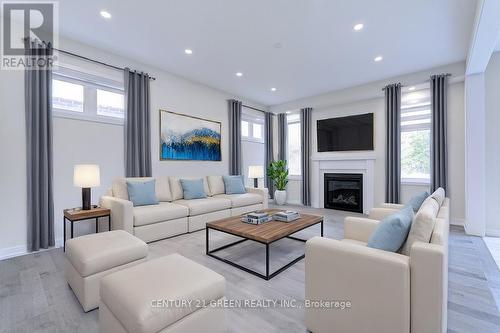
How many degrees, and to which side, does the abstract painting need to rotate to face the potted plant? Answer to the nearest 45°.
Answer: approximately 45° to its left

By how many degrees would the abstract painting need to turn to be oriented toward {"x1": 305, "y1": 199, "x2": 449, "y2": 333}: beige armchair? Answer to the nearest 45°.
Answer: approximately 45° to its right

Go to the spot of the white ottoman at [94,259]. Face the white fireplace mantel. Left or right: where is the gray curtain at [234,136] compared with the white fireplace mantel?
left

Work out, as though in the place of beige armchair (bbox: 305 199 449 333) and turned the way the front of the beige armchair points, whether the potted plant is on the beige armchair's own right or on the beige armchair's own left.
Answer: on the beige armchair's own right

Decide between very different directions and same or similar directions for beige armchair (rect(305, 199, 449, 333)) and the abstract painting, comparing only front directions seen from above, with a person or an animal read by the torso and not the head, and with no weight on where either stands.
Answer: very different directions

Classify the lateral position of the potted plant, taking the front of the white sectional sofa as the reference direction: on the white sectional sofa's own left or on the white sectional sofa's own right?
on the white sectional sofa's own left

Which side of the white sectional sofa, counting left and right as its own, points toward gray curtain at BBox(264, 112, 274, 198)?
left

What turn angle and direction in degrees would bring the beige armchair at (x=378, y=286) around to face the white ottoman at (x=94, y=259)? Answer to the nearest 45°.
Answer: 0° — it already faces it

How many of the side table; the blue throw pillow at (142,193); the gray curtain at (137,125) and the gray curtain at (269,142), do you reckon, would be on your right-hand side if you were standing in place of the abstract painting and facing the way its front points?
3

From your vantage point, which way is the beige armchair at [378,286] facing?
to the viewer's left

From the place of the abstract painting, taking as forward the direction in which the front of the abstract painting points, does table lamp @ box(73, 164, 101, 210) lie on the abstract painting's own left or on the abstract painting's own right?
on the abstract painting's own right

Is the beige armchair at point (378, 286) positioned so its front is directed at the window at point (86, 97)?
yes

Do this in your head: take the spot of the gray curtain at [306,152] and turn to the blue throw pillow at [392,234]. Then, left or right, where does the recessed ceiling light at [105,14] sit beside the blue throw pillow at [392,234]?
right

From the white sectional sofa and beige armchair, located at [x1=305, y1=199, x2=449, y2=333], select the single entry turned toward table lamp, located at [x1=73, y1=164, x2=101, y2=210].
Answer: the beige armchair
